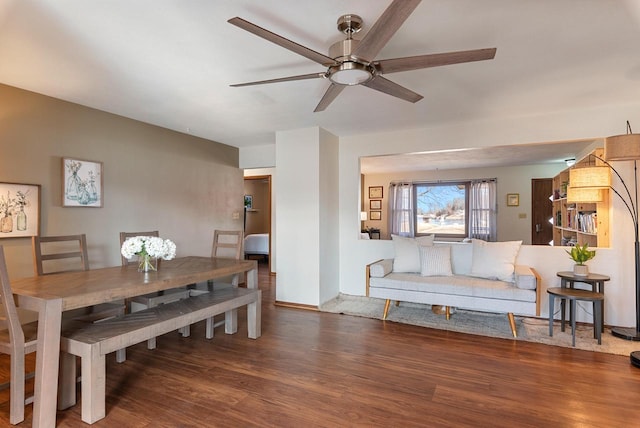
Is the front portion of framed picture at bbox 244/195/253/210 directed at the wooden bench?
yes

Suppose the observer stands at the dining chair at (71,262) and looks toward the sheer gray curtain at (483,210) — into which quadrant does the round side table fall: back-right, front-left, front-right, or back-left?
front-right

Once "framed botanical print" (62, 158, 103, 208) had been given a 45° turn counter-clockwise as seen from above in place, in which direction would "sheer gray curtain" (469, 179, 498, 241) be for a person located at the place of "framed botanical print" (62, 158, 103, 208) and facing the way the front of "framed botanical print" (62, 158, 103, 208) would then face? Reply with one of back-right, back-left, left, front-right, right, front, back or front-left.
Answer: front

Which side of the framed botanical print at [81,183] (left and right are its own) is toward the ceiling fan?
front

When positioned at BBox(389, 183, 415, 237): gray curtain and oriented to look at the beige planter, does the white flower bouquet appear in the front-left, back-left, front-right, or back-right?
front-right

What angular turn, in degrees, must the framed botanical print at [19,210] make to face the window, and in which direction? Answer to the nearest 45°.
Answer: approximately 45° to its left

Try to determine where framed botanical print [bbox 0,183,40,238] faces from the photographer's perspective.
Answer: facing the viewer and to the right of the viewer

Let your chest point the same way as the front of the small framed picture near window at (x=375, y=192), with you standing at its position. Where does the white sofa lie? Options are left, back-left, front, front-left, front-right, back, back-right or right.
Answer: front

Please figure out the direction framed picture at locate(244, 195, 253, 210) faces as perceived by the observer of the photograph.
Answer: facing the viewer

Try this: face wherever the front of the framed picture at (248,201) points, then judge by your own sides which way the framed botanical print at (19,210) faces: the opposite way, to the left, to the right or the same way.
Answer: to the left

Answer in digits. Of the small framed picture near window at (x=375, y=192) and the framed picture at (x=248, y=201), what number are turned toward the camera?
2

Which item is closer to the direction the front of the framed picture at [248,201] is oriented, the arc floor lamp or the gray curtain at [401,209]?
the arc floor lamp

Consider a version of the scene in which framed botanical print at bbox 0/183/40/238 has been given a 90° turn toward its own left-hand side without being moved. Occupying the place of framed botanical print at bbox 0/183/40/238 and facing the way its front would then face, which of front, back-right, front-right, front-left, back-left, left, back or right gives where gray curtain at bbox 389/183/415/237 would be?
front-right

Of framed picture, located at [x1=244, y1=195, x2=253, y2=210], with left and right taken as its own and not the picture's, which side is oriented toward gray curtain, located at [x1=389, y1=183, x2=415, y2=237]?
left
